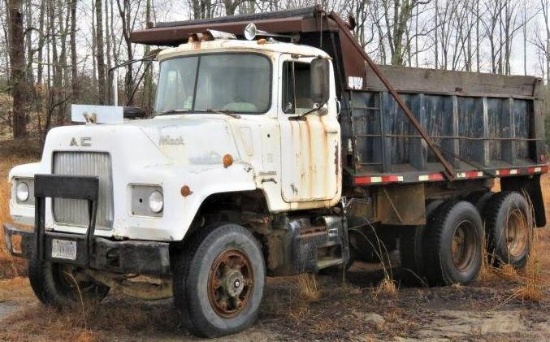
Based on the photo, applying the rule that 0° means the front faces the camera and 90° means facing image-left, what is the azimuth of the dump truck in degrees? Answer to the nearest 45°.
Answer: approximately 45°
